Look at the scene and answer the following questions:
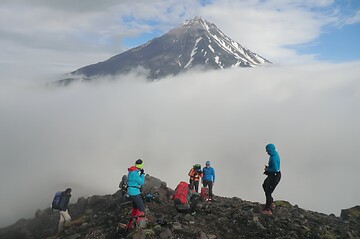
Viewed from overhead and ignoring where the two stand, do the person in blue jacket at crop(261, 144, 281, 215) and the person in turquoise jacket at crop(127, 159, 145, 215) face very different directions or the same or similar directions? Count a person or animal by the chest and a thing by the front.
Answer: very different directions

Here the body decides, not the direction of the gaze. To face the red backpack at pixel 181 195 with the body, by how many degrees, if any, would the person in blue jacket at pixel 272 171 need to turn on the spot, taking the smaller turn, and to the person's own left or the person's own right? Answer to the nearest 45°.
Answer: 0° — they already face it

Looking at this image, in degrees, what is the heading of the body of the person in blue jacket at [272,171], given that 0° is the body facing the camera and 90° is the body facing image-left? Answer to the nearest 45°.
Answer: approximately 90°

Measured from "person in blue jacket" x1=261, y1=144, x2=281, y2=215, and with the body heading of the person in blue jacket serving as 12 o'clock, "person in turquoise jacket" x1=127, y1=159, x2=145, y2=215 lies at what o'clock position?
The person in turquoise jacket is roughly at 11 o'clock from the person in blue jacket.
